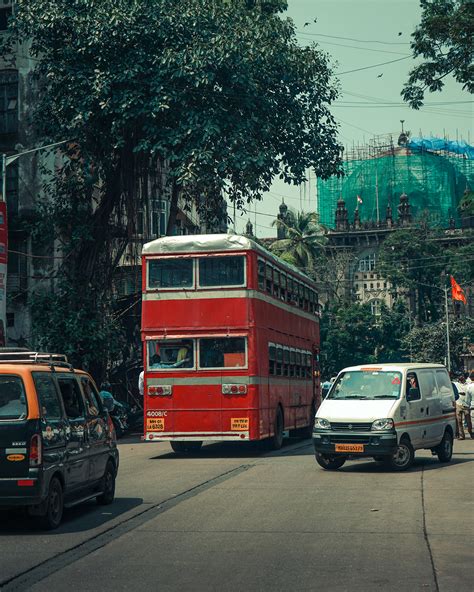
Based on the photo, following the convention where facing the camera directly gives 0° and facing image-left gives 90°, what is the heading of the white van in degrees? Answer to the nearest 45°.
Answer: approximately 45°

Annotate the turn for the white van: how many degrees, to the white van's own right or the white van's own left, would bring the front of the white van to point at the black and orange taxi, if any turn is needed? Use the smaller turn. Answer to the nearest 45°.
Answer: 0° — it already faces it

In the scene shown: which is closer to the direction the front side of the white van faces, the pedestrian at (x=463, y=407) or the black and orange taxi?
the black and orange taxi

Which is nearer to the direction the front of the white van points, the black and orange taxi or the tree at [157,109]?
the black and orange taxi

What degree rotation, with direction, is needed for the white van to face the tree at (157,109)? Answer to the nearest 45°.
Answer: approximately 90° to its right

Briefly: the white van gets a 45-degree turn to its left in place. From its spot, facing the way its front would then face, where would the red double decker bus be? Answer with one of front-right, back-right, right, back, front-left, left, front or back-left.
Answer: back-right
